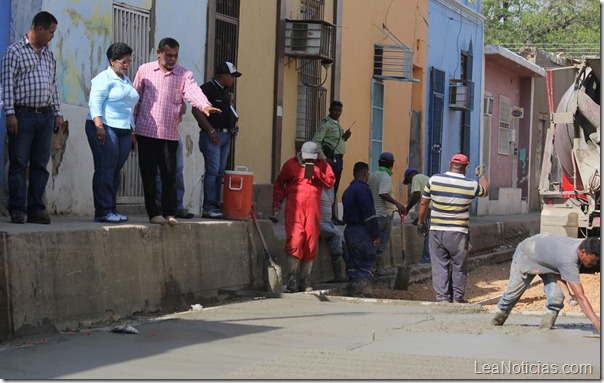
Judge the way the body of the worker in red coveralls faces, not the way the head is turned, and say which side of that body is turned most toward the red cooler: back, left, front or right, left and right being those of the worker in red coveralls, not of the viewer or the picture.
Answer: right

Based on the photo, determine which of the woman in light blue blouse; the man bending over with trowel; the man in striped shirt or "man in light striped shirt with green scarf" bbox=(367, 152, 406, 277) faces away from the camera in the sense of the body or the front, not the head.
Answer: the man in striped shirt

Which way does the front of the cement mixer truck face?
away from the camera

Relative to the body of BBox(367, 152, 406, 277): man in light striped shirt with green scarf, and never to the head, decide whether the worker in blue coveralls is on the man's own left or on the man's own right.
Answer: on the man's own right

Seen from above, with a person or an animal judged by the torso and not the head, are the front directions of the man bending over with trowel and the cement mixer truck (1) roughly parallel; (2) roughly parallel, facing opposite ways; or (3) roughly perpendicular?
roughly perpendicular

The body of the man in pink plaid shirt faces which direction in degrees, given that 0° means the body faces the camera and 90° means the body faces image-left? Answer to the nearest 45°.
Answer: approximately 315°

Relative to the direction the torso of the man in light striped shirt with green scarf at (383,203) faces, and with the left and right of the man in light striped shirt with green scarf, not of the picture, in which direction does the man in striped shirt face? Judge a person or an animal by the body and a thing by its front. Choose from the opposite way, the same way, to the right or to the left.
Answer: to the left

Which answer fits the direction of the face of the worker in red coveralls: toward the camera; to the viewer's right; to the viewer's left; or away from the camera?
toward the camera

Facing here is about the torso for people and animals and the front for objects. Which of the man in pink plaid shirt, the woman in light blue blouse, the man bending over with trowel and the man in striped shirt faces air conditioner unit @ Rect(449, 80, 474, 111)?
the man in striped shirt

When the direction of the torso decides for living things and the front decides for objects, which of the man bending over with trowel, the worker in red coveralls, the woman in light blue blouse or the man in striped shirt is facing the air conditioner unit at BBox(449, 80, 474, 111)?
the man in striped shirt

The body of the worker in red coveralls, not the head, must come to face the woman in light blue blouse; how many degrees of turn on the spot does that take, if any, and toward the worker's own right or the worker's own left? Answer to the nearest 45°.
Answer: approximately 45° to the worker's own right

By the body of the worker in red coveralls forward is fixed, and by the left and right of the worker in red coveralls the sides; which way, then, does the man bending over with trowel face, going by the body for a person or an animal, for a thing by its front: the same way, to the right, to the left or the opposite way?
to the left

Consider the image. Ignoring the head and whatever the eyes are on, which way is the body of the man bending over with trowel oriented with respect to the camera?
to the viewer's right

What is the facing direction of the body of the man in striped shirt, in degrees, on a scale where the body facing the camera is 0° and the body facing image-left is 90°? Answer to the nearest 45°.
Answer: approximately 180°

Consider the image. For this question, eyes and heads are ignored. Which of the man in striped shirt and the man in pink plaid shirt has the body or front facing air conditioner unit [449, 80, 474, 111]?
the man in striped shirt

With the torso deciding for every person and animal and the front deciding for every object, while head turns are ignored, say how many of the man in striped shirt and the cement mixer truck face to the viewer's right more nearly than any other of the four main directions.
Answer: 0

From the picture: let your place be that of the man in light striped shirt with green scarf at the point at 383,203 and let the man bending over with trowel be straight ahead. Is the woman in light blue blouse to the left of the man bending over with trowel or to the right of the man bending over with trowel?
right

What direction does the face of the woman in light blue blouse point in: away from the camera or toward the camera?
toward the camera

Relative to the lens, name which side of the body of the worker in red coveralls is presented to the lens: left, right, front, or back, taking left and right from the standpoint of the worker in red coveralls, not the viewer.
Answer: front
